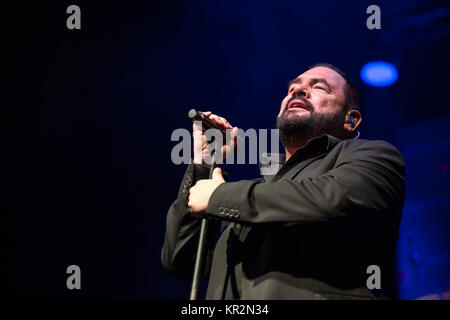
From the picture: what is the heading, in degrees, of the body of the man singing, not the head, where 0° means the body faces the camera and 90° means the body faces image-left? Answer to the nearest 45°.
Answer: approximately 45°
